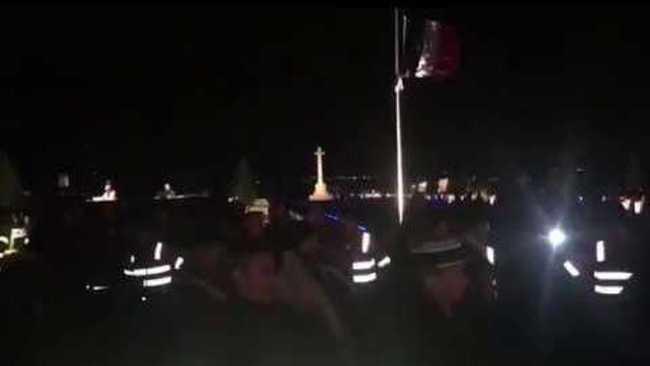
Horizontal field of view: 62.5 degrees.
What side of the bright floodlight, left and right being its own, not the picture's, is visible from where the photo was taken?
front

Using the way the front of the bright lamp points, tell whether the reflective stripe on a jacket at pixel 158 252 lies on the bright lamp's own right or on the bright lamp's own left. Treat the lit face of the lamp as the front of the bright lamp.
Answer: on the bright lamp's own right

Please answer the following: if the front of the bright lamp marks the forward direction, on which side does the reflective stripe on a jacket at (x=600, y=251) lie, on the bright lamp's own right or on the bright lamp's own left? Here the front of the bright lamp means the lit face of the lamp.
on the bright lamp's own left
